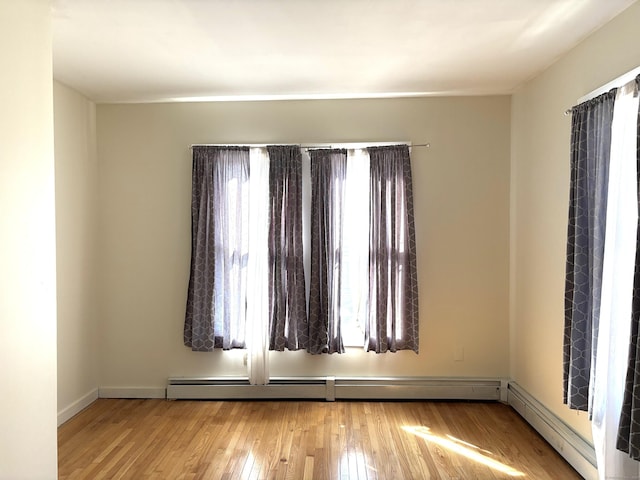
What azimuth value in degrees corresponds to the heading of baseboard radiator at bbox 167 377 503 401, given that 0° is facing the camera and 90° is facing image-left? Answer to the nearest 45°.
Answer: approximately 0°

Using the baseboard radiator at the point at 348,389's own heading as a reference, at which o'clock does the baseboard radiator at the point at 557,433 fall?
the baseboard radiator at the point at 557,433 is roughly at 10 o'clock from the baseboard radiator at the point at 348,389.

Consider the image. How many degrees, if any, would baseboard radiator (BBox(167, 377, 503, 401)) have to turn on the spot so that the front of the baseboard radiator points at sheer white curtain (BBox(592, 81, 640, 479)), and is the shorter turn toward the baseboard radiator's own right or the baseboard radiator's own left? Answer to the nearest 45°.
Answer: approximately 45° to the baseboard radiator's own left
